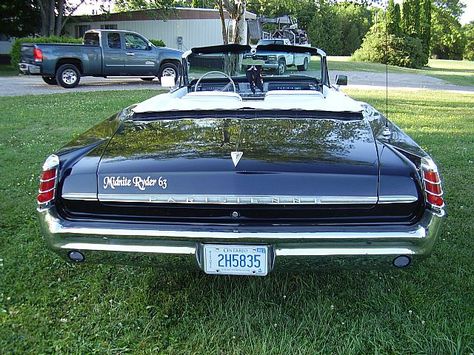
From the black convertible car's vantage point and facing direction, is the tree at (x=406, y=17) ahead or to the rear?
ahead

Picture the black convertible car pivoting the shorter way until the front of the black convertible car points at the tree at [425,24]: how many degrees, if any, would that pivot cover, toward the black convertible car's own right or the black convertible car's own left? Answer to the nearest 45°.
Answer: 0° — it already faces it

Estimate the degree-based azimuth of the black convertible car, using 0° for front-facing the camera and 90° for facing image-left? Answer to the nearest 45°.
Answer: approximately 180°

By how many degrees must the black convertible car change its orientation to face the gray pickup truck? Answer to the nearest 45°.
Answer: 0° — it already faces it

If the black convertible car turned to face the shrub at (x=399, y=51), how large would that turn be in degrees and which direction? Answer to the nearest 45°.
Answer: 0° — it already faces it

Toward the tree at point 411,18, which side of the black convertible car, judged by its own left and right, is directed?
front
